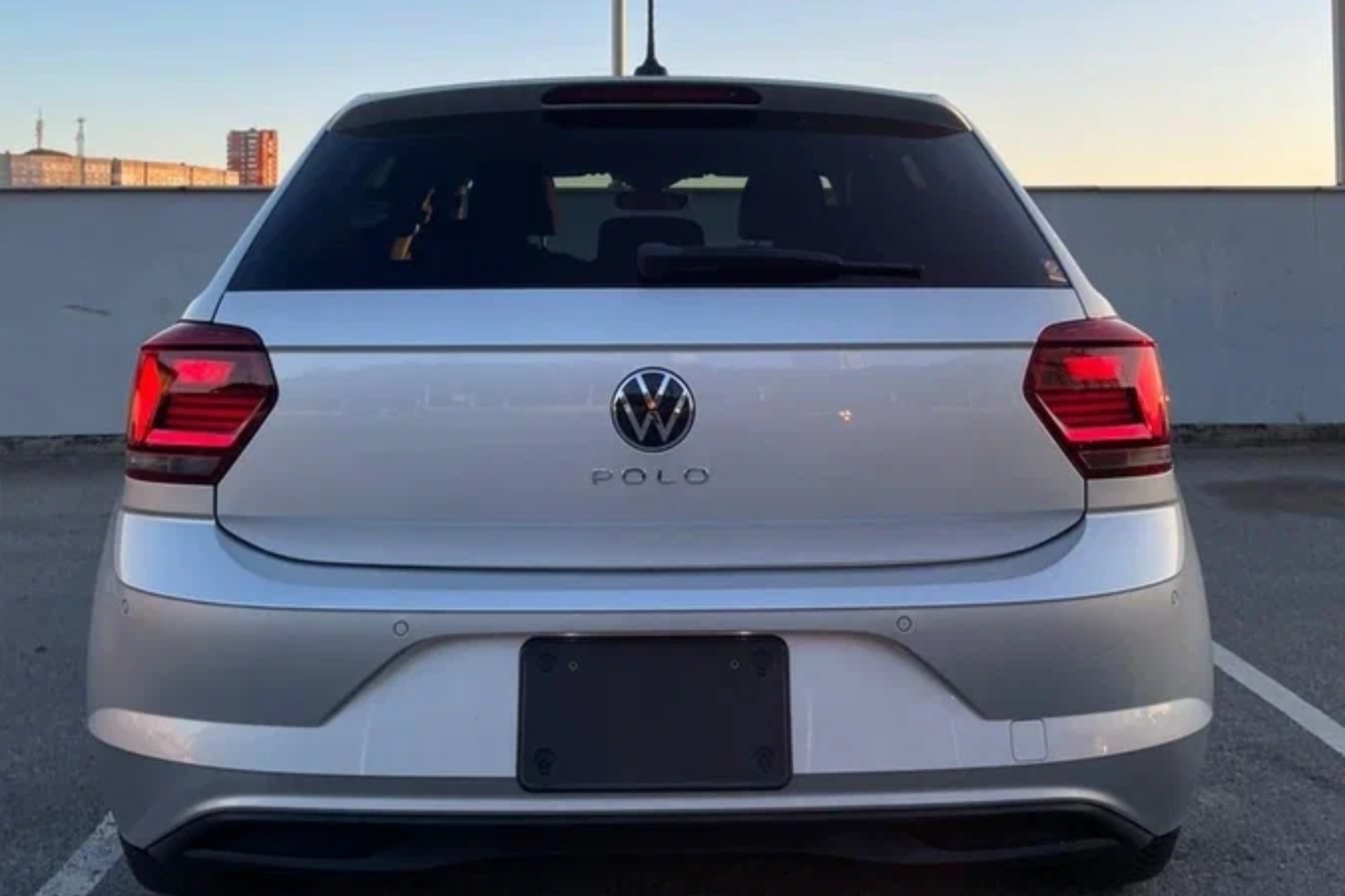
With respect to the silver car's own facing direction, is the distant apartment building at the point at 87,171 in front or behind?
in front

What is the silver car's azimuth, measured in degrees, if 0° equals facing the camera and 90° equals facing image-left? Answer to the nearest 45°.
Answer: approximately 180°

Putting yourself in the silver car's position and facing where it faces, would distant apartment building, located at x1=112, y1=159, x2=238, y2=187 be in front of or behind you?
in front
